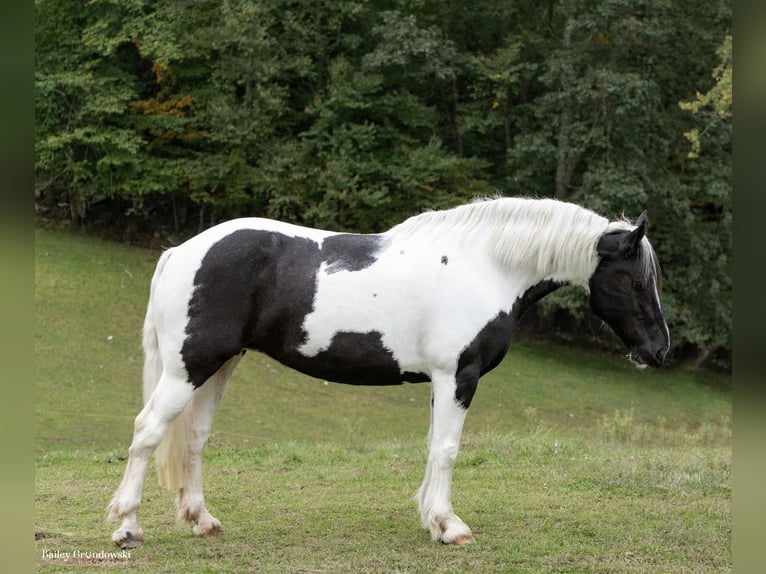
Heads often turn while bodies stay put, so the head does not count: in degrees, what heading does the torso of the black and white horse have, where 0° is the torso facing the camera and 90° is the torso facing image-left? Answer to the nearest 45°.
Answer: approximately 270°
